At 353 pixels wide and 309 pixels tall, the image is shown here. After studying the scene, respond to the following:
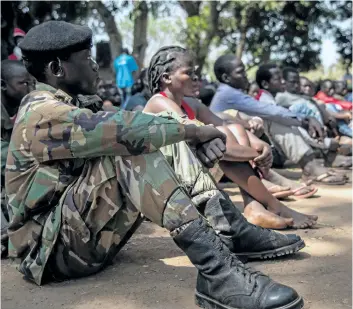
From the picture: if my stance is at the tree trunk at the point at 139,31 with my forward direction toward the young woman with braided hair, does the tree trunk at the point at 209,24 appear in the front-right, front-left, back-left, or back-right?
back-left

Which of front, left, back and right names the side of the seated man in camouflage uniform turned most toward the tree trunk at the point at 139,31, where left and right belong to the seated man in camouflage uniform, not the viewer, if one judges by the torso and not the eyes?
left

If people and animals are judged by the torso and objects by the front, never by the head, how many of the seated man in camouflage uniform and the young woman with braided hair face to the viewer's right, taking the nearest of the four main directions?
2

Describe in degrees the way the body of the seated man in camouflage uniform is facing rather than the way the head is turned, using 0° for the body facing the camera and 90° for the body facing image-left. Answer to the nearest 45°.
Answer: approximately 270°

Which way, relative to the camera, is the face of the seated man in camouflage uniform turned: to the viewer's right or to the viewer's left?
to the viewer's right

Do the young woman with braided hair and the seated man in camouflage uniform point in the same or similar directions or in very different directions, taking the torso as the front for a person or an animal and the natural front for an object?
same or similar directions

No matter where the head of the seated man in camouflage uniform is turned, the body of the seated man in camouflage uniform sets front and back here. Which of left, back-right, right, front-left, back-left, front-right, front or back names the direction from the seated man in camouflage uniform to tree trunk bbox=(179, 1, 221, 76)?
left

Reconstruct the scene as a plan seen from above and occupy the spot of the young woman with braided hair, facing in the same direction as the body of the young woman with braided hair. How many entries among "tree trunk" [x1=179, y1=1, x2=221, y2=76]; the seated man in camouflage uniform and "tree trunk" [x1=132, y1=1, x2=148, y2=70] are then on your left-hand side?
2

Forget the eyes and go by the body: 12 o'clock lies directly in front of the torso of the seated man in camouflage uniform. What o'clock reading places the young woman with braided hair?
The young woman with braided hair is roughly at 10 o'clock from the seated man in camouflage uniform.

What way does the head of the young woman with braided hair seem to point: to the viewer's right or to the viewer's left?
to the viewer's right

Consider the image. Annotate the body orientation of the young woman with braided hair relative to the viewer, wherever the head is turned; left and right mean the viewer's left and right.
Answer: facing to the right of the viewer
